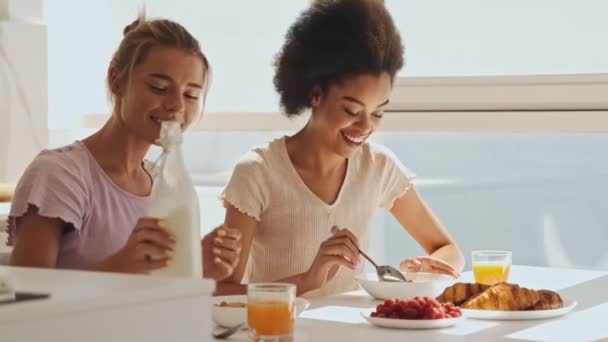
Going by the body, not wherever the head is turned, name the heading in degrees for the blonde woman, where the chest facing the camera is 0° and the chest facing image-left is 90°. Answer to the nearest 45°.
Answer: approximately 315°

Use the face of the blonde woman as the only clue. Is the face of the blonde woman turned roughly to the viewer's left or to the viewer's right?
to the viewer's right

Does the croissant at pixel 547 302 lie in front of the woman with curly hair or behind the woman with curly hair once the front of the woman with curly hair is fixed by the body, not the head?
in front

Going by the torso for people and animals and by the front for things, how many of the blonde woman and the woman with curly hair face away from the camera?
0

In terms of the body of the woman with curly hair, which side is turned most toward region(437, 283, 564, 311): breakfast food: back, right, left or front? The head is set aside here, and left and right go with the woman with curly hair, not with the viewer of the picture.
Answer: front

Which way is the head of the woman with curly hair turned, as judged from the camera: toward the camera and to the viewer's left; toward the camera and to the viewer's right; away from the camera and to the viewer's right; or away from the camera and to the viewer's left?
toward the camera and to the viewer's right

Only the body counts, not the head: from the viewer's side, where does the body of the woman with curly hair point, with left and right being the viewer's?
facing the viewer and to the right of the viewer

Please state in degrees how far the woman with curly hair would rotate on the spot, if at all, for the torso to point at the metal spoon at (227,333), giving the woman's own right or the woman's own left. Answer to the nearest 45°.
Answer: approximately 45° to the woman's own right

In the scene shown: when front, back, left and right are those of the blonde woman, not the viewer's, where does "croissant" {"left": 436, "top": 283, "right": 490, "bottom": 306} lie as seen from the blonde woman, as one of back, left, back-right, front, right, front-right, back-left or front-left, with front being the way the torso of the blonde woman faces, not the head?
front-left

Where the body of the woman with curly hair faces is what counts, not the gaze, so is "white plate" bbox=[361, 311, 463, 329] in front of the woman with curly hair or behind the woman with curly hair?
in front

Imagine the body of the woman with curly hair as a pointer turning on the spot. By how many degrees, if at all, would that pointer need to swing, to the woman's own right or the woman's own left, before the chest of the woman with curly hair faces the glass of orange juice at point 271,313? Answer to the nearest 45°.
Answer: approximately 45° to the woman's own right
